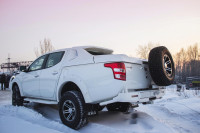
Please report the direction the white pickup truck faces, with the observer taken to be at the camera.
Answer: facing away from the viewer and to the left of the viewer
